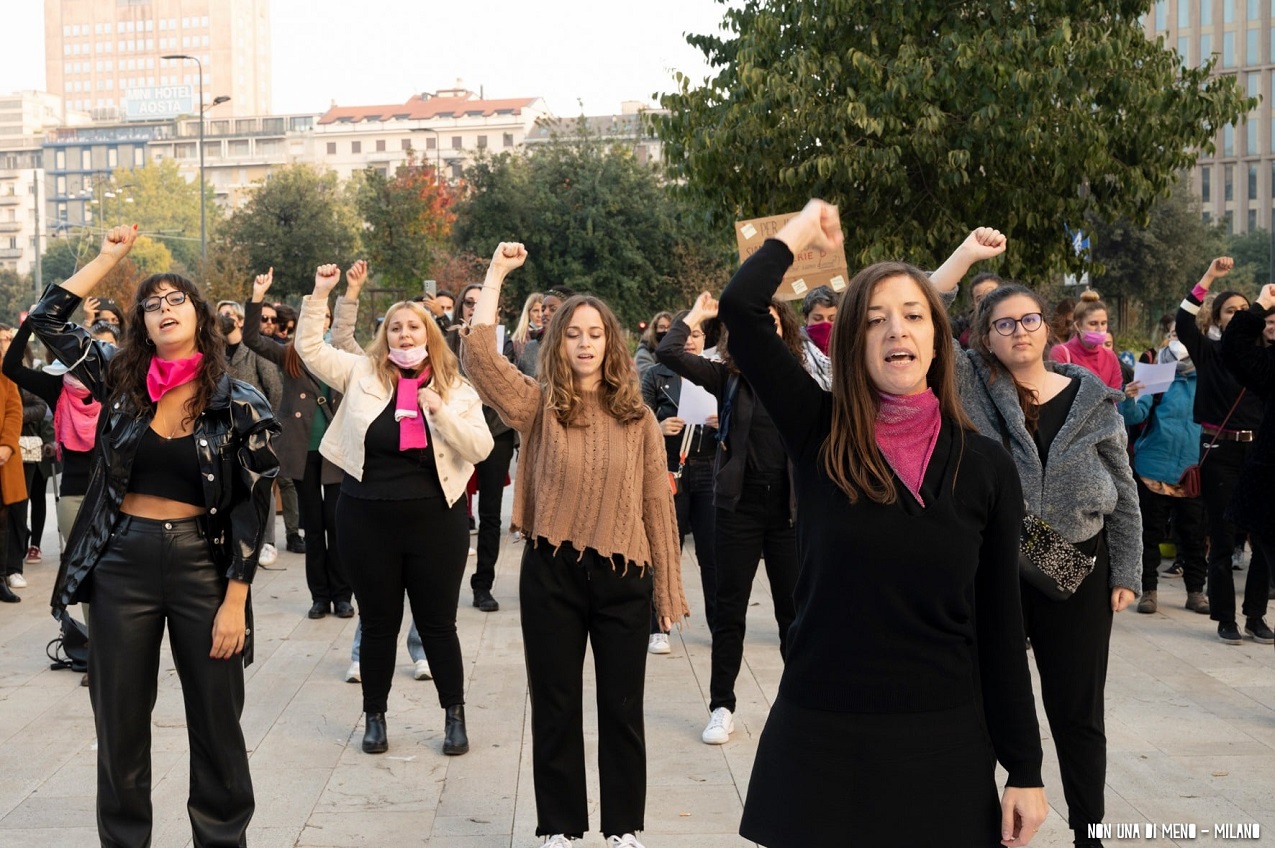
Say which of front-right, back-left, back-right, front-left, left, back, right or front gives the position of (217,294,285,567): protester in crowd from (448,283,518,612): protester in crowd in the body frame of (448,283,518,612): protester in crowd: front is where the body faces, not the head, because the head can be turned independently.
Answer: back-right

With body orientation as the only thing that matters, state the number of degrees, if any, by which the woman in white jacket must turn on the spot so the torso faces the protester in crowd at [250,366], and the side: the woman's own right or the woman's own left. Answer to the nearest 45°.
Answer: approximately 180°

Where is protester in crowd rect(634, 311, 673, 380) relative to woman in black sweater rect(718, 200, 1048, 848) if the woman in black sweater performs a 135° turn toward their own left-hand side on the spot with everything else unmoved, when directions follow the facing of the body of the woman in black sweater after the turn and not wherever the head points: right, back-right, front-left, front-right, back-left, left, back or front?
front-left

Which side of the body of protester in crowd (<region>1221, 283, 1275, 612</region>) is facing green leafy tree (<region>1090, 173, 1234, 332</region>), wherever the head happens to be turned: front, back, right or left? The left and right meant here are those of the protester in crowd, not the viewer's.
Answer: back

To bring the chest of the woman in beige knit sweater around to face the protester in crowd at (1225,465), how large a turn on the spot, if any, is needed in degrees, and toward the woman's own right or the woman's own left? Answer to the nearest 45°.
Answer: approximately 135° to the woman's own left

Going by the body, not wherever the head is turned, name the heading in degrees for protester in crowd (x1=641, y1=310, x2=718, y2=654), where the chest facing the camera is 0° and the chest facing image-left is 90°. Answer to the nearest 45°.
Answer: approximately 0°

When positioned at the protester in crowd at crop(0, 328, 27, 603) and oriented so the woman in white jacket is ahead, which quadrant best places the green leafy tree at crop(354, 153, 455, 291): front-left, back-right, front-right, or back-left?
back-left
